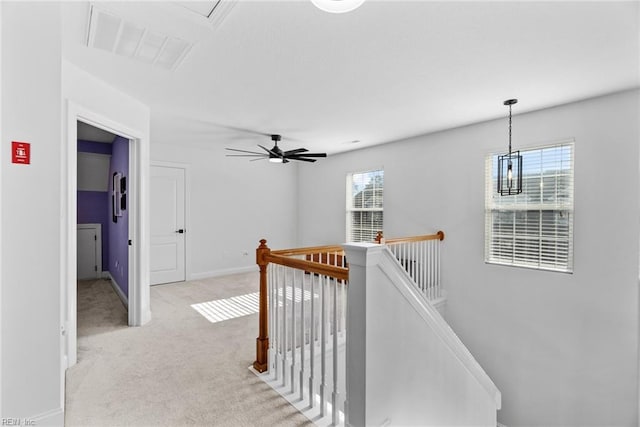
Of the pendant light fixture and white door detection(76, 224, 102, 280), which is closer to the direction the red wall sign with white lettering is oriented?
the pendant light fixture

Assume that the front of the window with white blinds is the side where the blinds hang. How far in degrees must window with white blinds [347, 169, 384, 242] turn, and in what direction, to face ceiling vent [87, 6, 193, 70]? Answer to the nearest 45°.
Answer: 0° — it already faces it

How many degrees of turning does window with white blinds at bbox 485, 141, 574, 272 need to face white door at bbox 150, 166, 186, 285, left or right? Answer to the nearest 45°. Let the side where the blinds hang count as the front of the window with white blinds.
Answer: approximately 45° to its right

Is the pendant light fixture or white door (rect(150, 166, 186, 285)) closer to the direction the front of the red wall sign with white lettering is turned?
the pendant light fixture

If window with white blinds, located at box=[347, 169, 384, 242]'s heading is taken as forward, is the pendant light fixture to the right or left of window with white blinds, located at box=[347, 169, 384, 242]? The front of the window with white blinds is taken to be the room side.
on its left

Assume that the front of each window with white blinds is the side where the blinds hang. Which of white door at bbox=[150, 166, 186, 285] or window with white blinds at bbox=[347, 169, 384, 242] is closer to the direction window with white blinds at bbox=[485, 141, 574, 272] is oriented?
the white door

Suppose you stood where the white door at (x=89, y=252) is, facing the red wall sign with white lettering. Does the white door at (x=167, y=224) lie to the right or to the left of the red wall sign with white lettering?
left

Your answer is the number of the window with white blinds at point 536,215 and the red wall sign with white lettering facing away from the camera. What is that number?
0

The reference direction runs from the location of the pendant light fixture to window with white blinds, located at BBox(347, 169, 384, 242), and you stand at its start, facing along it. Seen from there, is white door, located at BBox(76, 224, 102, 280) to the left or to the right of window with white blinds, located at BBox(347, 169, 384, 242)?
left

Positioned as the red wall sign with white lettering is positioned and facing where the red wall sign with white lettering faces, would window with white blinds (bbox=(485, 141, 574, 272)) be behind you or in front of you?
in front

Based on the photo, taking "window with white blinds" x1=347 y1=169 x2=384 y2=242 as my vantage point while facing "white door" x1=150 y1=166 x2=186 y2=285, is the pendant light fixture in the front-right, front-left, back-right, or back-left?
back-left

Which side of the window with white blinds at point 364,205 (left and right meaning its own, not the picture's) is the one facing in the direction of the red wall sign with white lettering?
front

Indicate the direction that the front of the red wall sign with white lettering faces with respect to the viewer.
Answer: facing the viewer and to the right of the viewer

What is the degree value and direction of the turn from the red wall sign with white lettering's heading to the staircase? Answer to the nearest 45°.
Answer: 0° — it already faces it

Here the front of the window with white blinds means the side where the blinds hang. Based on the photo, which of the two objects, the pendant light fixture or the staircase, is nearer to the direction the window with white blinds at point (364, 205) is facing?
the staircase

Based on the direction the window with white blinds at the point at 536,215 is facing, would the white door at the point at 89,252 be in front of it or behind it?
in front

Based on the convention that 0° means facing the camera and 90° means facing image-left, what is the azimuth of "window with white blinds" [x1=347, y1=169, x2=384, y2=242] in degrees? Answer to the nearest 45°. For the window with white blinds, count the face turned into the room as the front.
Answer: approximately 45°
